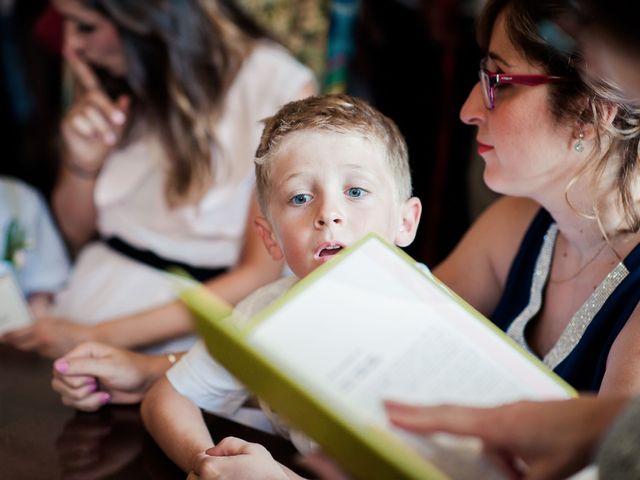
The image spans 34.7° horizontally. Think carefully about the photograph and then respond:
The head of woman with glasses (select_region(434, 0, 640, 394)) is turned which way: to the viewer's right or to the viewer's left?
to the viewer's left

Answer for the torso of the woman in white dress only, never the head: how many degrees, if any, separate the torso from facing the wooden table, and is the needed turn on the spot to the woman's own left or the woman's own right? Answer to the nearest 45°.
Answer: approximately 45° to the woman's own left

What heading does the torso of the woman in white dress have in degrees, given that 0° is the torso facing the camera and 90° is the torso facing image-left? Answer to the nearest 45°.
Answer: approximately 45°

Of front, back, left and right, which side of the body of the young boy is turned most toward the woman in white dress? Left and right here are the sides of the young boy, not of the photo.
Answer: back

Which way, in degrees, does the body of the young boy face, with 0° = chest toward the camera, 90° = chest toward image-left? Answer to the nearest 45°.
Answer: approximately 0°
